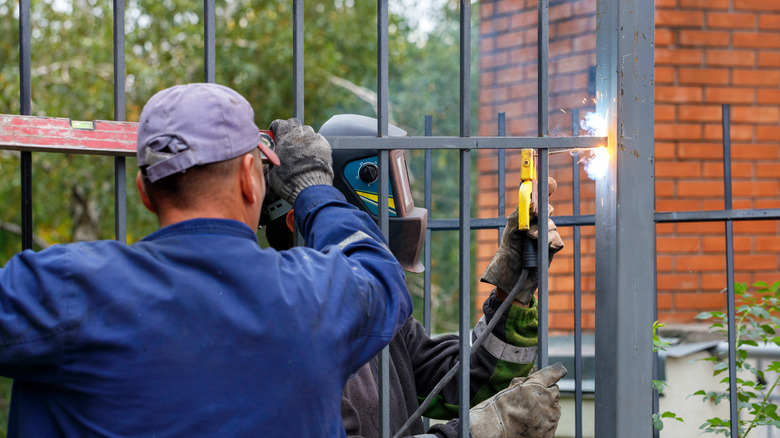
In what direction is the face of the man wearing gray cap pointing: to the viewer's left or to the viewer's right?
to the viewer's right

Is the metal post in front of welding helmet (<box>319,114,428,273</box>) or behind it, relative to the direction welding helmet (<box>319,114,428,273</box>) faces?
in front

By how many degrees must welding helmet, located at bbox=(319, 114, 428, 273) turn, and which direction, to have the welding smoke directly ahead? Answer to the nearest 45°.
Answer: approximately 45° to its right

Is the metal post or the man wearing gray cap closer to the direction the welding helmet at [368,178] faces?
the metal post

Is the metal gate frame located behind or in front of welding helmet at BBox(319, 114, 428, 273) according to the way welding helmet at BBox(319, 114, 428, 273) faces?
in front

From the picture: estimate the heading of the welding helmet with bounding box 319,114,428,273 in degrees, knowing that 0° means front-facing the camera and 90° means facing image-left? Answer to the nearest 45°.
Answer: approximately 270°

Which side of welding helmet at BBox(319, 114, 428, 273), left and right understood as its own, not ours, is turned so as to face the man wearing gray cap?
right

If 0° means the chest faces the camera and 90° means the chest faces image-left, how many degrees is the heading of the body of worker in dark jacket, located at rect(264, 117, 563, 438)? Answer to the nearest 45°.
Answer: approximately 270°
